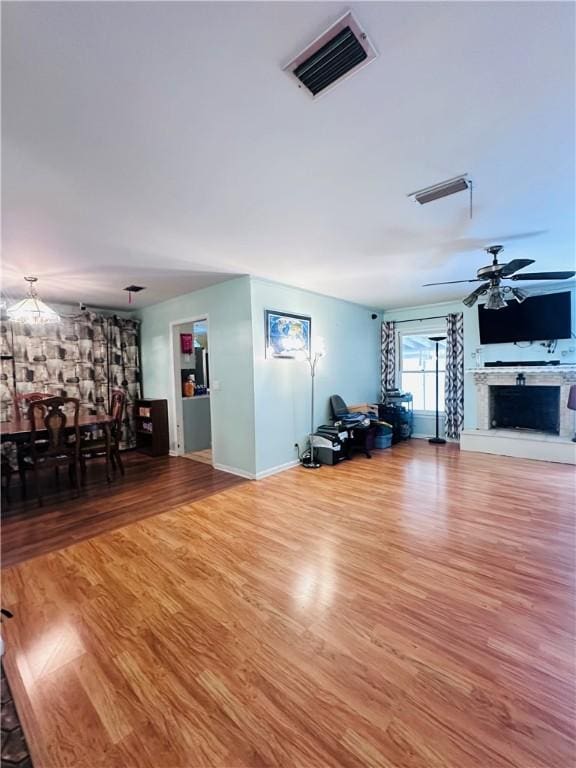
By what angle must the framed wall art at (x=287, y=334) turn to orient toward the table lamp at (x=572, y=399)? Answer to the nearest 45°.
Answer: approximately 45° to its left

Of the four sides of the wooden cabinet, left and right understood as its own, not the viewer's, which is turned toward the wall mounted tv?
left

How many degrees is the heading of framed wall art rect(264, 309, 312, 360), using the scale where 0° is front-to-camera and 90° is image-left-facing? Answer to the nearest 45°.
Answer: approximately 315°
